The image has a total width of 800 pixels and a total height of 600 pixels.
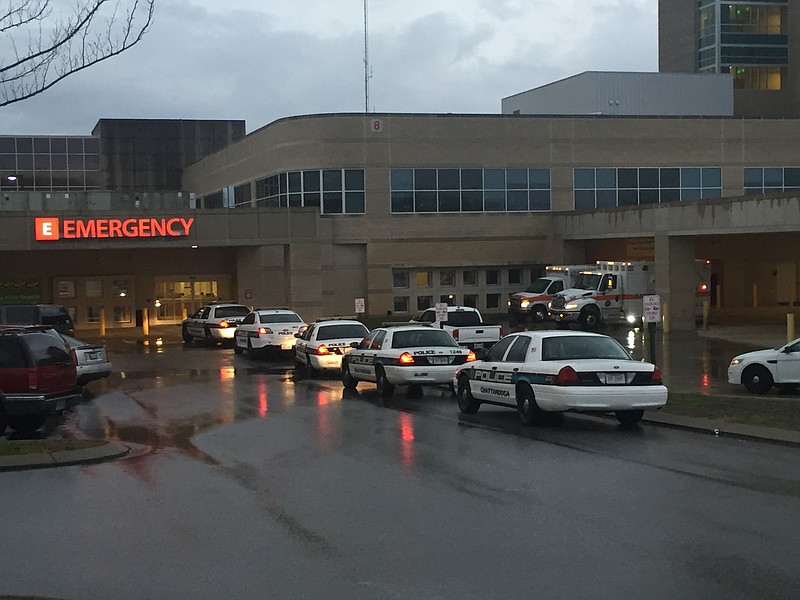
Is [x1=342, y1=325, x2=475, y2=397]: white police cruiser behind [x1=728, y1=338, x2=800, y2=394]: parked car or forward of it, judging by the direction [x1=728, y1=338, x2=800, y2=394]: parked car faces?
forward

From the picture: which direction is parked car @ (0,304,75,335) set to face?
to the viewer's left

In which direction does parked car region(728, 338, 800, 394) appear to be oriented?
to the viewer's left

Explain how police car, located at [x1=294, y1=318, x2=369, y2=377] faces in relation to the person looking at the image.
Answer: facing away from the viewer and to the left of the viewer

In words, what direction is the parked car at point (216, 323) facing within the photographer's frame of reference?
facing away from the viewer and to the left of the viewer

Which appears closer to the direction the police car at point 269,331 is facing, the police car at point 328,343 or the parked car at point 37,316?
the parked car

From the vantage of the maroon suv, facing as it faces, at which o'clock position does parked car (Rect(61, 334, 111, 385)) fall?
The parked car is roughly at 2 o'clock from the maroon suv.

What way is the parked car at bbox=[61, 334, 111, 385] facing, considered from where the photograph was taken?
facing away from the viewer and to the left of the viewer

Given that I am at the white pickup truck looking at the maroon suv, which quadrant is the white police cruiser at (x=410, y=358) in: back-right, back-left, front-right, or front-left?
front-left
